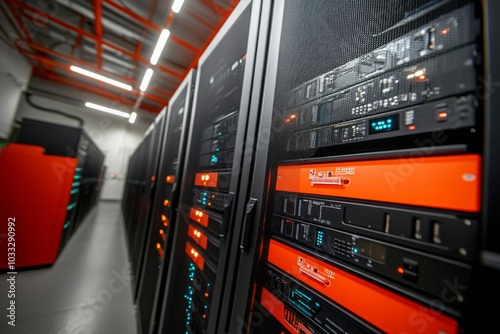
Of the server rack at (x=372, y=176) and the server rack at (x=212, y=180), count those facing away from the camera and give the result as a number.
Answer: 0

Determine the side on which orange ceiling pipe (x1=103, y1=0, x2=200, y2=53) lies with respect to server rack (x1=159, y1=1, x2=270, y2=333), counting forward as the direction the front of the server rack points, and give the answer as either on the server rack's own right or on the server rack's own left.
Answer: on the server rack's own right

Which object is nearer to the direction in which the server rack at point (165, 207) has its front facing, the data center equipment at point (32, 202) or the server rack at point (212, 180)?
the data center equipment

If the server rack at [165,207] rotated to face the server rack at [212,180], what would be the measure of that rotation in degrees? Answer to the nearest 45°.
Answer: approximately 90° to its left

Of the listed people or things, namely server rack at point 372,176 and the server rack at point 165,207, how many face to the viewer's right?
0

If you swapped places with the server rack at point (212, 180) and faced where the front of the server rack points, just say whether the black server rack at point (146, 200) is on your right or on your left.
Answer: on your right

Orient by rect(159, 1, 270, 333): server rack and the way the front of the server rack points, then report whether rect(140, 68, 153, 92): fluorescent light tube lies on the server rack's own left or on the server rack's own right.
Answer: on the server rack's own right

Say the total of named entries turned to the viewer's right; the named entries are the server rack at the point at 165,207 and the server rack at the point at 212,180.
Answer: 0

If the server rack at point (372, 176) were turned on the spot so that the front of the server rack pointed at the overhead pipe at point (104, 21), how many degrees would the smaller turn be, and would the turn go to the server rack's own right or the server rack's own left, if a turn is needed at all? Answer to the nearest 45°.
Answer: approximately 45° to the server rack's own right

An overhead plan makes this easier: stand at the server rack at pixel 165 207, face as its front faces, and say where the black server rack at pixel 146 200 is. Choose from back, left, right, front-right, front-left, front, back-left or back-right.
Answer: right

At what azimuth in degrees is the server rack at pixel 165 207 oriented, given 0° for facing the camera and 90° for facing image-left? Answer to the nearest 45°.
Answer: approximately 90°

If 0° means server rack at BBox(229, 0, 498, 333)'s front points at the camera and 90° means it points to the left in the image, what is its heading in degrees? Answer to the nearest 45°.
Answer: approximately 45°
